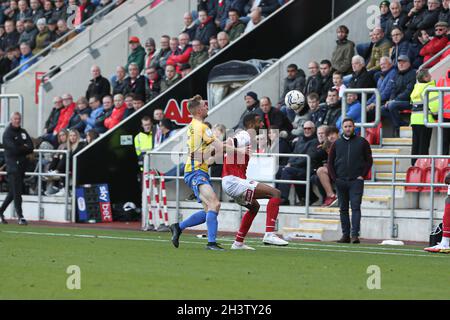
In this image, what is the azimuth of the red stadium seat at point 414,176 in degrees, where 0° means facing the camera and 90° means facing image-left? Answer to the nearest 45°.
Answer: approximately 45°

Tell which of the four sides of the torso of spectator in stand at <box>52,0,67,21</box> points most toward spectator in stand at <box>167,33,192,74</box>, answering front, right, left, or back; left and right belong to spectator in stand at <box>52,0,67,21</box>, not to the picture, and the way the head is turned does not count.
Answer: left

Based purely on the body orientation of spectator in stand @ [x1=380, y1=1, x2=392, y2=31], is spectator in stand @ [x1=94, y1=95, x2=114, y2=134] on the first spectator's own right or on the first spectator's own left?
on the first spectator's own right

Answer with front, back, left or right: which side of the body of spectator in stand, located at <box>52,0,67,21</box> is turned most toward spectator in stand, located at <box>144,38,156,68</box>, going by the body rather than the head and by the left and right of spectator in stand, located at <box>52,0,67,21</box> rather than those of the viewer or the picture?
left
